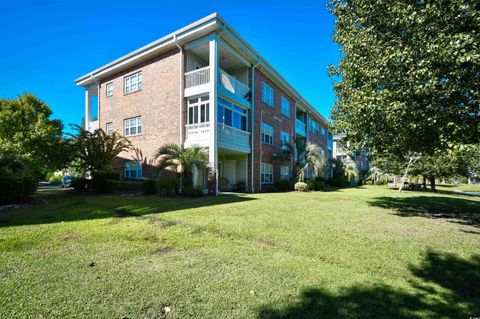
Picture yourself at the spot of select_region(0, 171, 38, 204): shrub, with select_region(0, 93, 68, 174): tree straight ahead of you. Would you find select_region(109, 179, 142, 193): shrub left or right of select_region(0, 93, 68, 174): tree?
right

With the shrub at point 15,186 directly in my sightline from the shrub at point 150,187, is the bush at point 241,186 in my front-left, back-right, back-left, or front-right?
back-left
